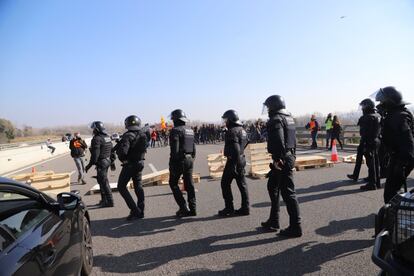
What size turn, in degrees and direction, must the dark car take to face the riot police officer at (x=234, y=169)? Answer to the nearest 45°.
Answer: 0° — it already faces them

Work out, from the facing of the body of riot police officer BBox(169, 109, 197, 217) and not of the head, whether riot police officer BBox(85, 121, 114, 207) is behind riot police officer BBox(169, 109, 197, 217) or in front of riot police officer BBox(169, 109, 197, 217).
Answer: in front

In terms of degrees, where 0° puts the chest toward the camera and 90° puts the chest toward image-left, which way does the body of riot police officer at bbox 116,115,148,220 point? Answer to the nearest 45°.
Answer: approximately 135°

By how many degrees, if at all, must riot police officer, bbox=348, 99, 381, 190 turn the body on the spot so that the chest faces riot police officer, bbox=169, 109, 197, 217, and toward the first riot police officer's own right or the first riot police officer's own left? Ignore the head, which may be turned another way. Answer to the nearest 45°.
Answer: approximately 45° to the first riot police officer's own left

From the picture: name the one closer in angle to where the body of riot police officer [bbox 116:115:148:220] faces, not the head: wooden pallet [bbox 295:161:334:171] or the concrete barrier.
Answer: the concrete barrier

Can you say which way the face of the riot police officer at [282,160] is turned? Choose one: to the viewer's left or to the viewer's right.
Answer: to the viewer's left

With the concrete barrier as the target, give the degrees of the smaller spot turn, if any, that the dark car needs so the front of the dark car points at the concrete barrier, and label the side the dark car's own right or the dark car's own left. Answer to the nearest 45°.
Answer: approximately 45° to the dark car's own left

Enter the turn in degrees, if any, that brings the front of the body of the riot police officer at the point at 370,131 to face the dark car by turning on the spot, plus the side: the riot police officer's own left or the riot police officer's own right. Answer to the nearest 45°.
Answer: approximately 90° to the riot police officer's own left
